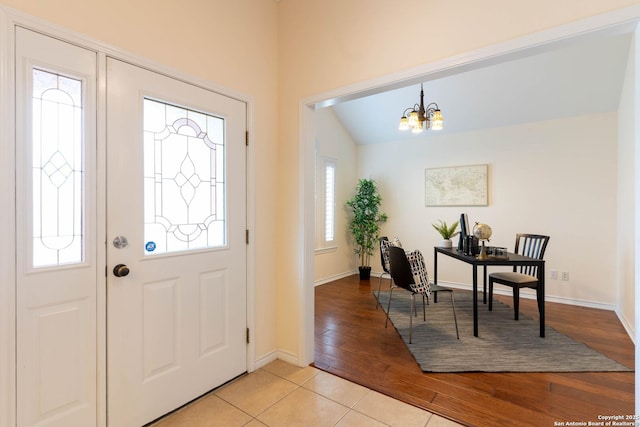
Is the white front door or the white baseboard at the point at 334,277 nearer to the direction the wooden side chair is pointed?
the white front door

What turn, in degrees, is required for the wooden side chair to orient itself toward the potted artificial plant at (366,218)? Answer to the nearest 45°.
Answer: approximately 45° to its right

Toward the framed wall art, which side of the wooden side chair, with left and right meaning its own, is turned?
right

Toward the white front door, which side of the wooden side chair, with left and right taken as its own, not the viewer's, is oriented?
front

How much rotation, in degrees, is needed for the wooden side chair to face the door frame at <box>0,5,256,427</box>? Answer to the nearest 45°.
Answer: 0° — it already faces it

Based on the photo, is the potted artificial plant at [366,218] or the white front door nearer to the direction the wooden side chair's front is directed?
the white front door

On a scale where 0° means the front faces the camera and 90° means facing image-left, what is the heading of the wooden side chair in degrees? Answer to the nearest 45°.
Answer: approximately 45°

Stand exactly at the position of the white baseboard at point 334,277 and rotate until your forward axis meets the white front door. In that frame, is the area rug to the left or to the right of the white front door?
left
